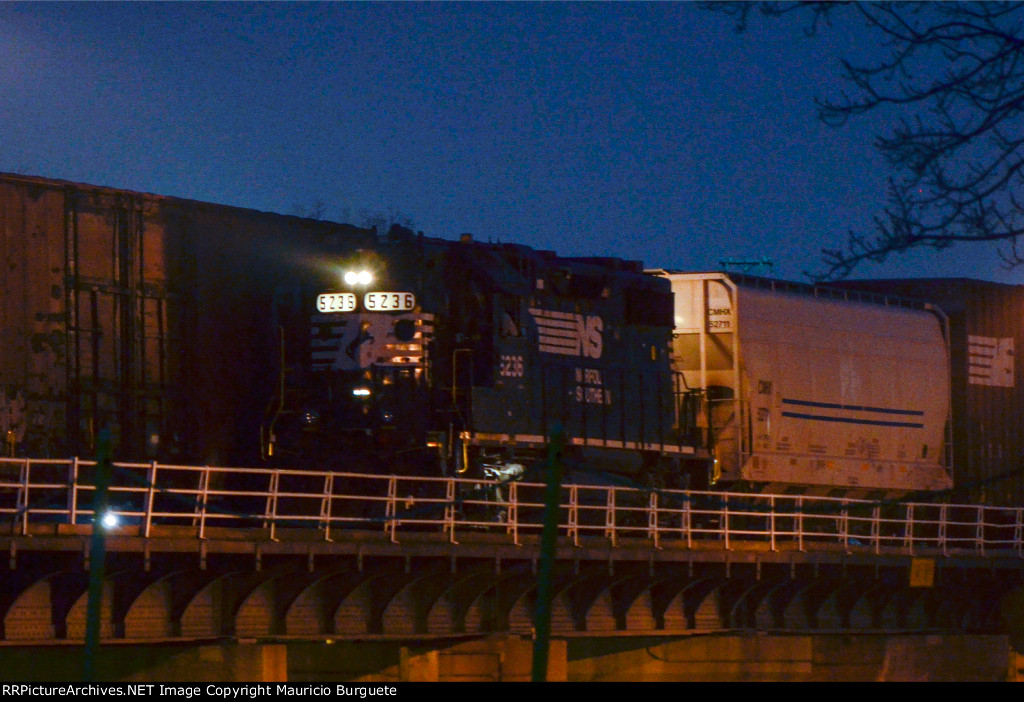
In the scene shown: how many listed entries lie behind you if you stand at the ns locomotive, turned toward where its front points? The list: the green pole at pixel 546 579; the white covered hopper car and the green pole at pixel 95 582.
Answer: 1

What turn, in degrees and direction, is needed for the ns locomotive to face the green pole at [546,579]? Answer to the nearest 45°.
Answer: approximately 45° to its left

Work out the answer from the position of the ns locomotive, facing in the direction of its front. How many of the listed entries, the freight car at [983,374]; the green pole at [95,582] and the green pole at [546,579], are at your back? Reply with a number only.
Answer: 1

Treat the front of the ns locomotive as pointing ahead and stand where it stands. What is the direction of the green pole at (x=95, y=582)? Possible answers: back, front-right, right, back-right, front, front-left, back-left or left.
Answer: front-left

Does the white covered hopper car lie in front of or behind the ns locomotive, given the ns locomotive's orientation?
behind

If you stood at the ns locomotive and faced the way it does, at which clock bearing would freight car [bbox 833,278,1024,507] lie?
The freight car is roughly at 6 o'clock from the ns locomotive.

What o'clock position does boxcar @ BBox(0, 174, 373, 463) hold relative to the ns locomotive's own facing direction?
The boxcar is roughly at 1 o'clock from the ns locomotive.

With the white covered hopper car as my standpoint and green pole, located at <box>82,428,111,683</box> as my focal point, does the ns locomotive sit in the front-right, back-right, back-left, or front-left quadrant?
front-right

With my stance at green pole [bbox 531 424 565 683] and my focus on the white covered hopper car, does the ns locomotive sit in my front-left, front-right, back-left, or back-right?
front-left

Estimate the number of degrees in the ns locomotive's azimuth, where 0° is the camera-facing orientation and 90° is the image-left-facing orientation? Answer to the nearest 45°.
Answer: approximately 45°

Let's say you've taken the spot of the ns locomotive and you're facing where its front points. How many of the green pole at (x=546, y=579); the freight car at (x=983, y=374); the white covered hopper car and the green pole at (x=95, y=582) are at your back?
2

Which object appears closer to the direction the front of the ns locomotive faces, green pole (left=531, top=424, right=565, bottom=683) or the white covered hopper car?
the green pole
